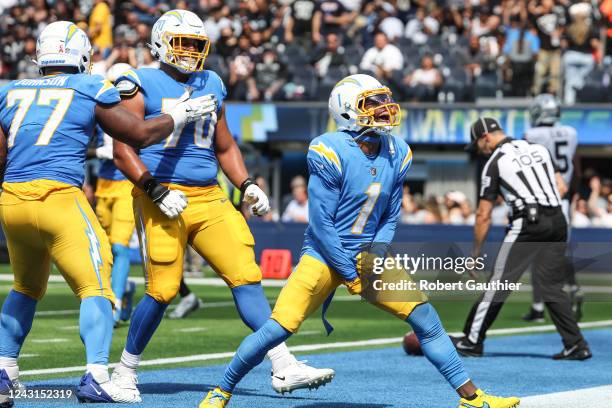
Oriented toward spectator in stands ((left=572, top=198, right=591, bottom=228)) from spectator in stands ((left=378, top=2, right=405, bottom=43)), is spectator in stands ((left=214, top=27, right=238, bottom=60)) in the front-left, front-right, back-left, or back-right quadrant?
back-right

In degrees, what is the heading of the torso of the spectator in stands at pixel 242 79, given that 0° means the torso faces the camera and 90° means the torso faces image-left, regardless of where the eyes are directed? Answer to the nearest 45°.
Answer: approximately 0°

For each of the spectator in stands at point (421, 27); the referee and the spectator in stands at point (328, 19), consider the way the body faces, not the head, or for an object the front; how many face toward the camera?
2

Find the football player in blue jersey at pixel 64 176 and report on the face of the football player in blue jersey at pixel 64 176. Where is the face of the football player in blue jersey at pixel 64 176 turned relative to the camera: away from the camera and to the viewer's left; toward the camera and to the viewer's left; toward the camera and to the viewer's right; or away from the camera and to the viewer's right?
away from the camera and to the viewer's right

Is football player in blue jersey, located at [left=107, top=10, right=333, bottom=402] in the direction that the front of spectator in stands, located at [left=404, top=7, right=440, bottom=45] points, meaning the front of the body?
yes

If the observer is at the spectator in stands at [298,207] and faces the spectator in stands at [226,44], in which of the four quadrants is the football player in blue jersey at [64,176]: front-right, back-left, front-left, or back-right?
back-left

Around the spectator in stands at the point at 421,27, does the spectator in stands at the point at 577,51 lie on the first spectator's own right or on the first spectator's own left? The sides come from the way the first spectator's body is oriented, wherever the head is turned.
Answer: on the first spectator's own left
